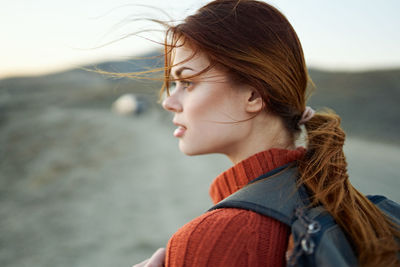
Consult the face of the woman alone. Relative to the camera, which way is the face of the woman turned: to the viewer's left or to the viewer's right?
to the viewer's left

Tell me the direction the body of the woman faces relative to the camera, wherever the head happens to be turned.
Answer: to the viewer's left
